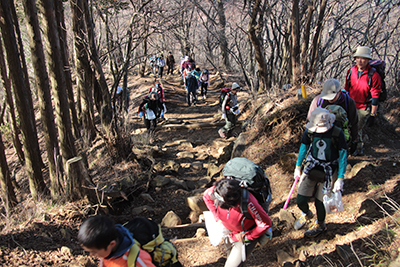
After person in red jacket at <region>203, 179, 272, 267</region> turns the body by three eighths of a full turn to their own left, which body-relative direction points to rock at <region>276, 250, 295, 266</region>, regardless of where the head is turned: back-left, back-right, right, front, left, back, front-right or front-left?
front-left

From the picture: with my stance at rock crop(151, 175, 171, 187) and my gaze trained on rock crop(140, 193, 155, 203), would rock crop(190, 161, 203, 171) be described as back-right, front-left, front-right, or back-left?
back-left

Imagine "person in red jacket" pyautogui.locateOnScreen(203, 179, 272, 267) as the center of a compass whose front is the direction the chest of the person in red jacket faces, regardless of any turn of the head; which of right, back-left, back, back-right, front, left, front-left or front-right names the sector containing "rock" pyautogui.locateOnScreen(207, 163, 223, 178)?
back-right

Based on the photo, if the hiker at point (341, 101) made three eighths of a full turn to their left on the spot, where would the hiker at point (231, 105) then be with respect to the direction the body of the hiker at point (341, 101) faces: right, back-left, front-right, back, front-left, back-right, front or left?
back-left

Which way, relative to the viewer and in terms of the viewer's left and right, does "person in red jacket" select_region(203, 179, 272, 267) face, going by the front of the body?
facing the viewer and to the left of the viewer

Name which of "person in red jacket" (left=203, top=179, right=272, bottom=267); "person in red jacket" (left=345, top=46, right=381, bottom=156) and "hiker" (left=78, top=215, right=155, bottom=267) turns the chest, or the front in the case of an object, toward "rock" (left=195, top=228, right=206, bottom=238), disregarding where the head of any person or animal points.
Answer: "person in red jacket" (left=345, top=46, right=381, bottom=156)

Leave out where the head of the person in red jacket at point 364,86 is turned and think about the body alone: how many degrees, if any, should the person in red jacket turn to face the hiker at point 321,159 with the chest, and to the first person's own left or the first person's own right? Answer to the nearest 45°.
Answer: approximately 45° to the first person's own left

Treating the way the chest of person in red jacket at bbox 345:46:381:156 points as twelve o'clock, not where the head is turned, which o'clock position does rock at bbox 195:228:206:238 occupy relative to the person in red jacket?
The rock is roughly at 12 o'clock from the person in red jacket.

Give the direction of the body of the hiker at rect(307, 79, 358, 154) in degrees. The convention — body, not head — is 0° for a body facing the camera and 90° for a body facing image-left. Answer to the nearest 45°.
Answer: approximately 45°
